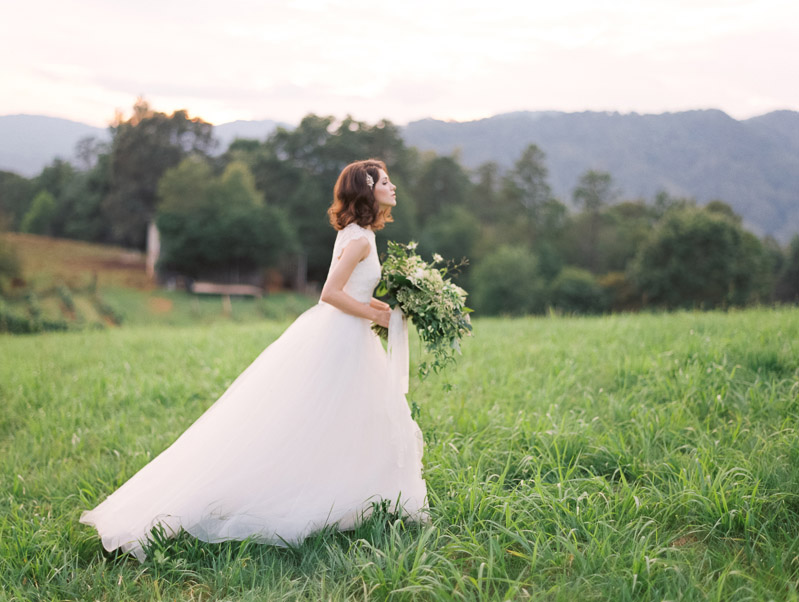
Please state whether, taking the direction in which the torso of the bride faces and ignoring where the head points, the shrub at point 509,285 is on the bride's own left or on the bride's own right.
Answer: on the bride's own left

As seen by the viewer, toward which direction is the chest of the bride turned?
to the viewer's right

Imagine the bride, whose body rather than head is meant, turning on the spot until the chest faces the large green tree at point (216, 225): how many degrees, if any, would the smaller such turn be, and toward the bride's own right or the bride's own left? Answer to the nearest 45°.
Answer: approximately 90° to the bride's own left

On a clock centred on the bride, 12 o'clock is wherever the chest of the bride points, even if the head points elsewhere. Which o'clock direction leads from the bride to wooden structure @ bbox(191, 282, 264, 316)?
The wooden structure is roughly at 9 o'clock from the bride.

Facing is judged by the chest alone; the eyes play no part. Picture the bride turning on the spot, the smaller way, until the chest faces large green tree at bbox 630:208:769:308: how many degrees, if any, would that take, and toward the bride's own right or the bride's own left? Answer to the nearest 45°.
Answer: approximately 45° to the bride's own left

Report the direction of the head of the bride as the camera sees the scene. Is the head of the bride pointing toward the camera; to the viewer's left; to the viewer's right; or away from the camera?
to the viewer's right
